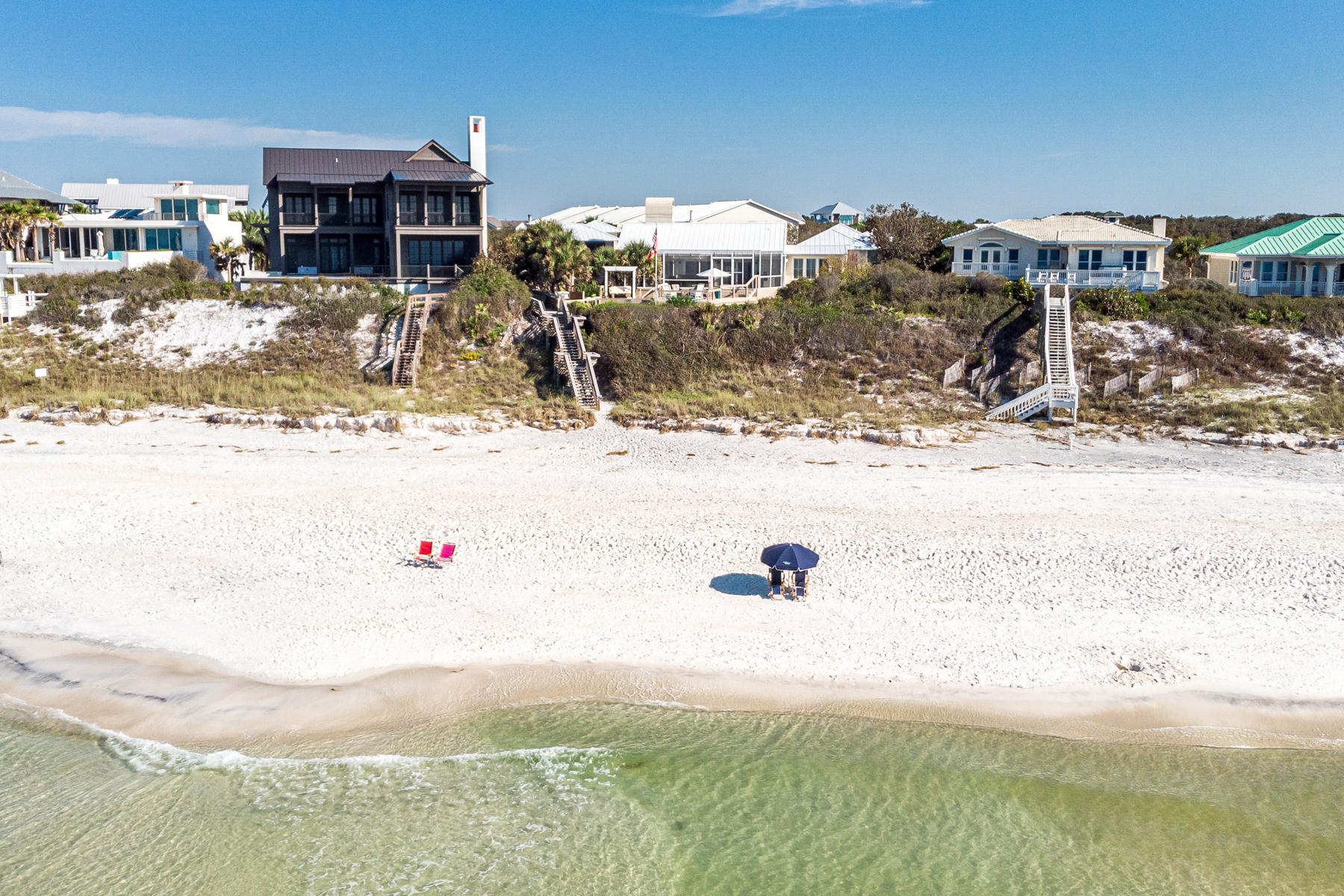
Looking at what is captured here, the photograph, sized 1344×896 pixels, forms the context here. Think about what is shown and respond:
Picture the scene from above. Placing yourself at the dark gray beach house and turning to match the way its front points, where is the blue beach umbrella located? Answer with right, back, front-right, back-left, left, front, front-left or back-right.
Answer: front

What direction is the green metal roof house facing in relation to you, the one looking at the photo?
facing the viewer

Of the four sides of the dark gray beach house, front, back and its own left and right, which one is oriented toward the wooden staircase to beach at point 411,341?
front

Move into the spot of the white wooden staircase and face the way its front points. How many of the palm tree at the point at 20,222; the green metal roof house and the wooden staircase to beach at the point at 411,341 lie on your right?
2

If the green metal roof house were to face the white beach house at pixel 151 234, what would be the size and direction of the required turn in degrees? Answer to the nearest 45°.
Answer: approximately 90° to its right

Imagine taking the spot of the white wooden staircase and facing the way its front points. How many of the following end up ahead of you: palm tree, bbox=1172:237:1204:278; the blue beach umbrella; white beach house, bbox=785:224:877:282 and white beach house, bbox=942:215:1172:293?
1

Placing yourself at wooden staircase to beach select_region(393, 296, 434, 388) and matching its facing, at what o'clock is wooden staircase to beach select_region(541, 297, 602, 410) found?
wooden staircase to beach select_region(541, 297, 602, 410) is roughly at 10 o'clock from wooden staircase to beach select_region(393, 296, 434, 388).

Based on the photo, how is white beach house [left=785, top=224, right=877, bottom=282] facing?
toward the camera

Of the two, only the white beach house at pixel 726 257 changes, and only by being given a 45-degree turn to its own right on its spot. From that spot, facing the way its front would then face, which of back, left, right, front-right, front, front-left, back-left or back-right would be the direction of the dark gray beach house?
front-right

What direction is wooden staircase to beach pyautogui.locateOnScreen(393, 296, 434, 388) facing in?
toward the camera

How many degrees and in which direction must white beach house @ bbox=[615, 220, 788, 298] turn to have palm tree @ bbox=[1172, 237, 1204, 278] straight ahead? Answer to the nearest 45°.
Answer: approximately 90° to its left

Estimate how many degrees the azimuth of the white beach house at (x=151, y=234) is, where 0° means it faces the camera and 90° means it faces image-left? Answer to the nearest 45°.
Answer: approximately 0°

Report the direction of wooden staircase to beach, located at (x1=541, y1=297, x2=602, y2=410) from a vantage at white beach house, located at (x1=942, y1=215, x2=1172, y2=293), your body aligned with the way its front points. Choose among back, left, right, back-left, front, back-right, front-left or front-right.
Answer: front-right

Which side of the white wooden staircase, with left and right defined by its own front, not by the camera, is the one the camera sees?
front

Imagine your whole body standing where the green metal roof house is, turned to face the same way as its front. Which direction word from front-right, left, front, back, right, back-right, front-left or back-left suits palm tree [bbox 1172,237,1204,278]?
back-right
